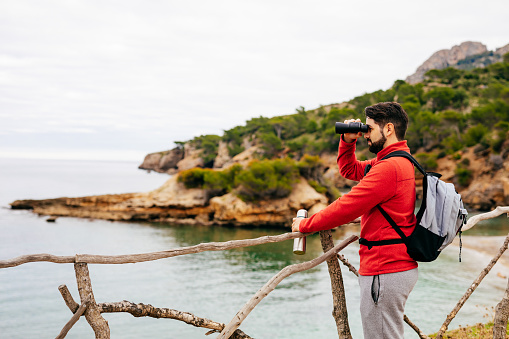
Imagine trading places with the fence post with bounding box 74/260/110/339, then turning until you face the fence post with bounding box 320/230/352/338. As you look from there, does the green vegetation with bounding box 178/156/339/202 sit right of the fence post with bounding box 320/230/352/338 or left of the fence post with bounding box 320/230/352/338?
left

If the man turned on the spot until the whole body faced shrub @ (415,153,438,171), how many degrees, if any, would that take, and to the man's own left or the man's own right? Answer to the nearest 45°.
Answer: approximately 90° to the man's own right

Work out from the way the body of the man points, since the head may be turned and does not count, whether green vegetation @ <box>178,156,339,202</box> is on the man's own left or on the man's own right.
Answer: on the man's own right

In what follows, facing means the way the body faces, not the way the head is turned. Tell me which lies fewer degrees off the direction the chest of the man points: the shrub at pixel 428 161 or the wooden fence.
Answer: the wooden fence

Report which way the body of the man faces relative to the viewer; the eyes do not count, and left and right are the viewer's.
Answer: facing to the left of the viewer

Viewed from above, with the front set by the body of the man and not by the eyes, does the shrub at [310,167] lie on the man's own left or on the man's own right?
on the man's own right

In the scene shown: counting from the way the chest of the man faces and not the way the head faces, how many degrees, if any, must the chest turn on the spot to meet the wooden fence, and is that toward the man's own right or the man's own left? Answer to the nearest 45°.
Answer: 0° — they already face it

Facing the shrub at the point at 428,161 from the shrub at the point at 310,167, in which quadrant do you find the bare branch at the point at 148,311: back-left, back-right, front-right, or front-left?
back-right
